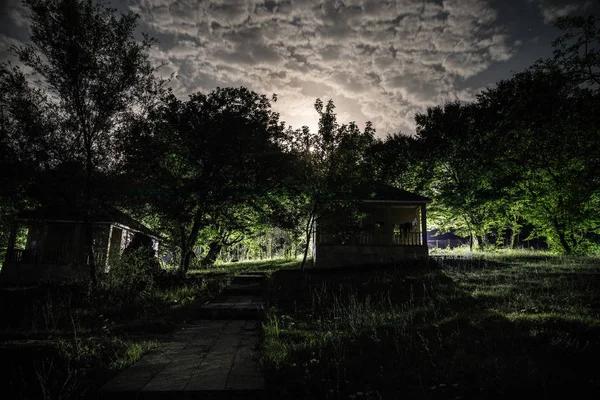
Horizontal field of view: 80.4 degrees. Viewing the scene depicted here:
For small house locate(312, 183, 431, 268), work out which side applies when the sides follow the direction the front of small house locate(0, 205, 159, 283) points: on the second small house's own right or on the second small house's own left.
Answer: on the second small house's own left

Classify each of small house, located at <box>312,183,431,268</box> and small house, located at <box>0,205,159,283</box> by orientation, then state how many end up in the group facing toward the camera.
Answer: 2

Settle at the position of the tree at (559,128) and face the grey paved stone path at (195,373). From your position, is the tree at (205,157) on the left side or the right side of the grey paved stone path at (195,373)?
right

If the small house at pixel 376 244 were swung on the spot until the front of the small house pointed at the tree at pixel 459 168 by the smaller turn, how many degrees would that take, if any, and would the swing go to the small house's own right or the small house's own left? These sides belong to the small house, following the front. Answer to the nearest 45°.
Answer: approximately 135° to the small house's own left

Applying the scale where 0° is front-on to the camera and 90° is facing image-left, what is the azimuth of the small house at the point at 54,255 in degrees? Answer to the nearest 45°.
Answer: approximately 0°
